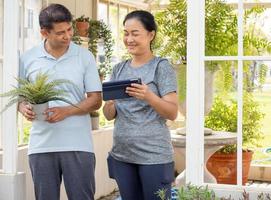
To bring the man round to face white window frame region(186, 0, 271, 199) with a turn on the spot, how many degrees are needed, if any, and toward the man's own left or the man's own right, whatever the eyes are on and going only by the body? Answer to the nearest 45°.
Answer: approximately 90° to the man's own left

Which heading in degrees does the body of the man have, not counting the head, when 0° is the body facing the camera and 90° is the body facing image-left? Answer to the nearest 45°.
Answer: approximately 0°

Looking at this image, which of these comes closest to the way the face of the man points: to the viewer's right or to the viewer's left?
to the viewer's right

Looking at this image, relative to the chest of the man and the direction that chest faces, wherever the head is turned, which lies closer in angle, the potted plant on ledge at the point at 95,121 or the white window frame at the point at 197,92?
the white window frame

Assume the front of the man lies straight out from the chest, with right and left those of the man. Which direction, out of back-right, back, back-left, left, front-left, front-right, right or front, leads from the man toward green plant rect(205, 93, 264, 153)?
back-left

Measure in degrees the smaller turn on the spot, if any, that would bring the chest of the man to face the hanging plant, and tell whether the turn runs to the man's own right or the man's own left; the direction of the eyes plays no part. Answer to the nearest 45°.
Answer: approximately 180°

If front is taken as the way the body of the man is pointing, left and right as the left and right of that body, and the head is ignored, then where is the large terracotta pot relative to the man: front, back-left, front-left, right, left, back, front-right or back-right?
back-left

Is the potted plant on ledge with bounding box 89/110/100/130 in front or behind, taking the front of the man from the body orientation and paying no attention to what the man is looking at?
behind
